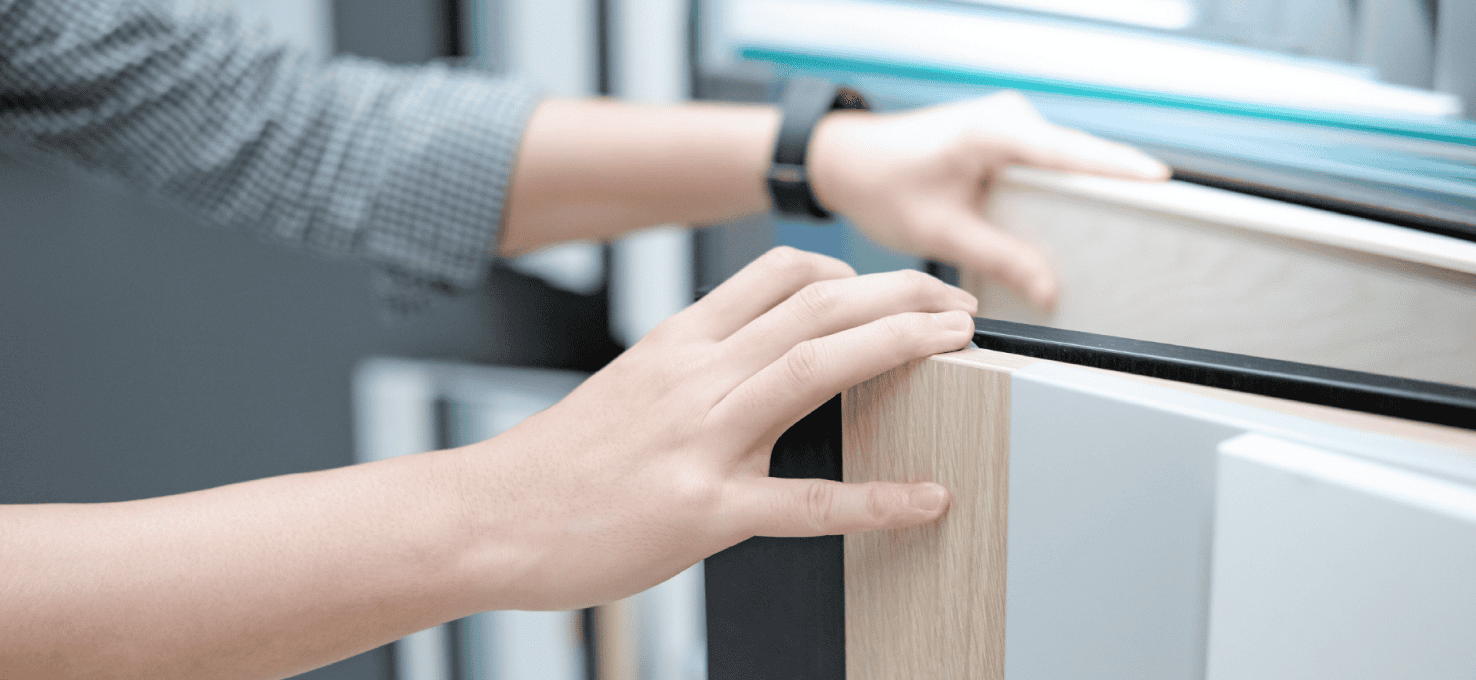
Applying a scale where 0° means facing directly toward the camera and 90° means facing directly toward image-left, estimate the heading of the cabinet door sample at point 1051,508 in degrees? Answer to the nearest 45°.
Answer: approximately 45°
